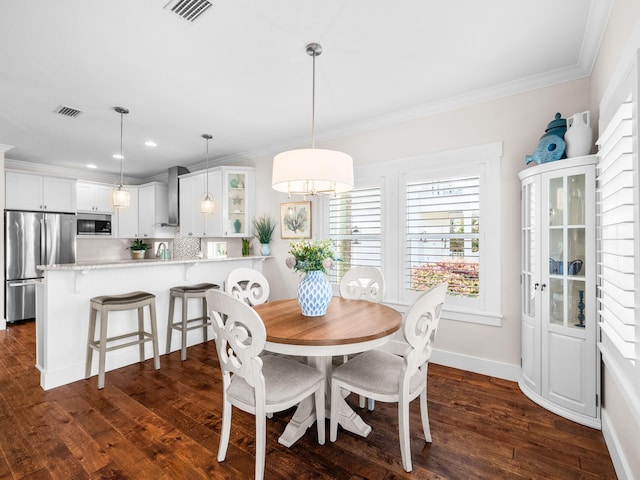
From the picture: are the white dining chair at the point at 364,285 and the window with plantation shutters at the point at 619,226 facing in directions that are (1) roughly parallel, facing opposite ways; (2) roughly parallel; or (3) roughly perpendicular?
roughly perpendicular

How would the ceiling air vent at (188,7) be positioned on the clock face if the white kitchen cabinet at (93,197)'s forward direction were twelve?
The ceiling air vent is roughly at 12 o'clock from the white kitchen cabinet.

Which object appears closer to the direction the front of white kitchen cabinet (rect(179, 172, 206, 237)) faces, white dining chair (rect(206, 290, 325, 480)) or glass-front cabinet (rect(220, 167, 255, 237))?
the white dining chair

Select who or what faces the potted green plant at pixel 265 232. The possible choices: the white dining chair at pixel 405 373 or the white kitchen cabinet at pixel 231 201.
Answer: the white dining chair

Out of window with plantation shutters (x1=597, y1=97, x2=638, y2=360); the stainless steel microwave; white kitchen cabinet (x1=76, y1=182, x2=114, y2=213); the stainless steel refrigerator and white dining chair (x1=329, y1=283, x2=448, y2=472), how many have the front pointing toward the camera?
3

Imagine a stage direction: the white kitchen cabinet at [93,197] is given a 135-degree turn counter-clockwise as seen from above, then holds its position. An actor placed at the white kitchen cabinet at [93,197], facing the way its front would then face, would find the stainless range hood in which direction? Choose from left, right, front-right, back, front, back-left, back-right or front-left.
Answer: right

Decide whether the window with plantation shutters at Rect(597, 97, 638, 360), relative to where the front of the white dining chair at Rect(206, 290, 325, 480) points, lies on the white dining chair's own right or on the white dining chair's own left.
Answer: on the white dining chair's own right

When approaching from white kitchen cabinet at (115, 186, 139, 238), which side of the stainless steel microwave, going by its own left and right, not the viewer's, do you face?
left

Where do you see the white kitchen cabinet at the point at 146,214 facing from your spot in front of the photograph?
facing the viewer and to the left of the viewer

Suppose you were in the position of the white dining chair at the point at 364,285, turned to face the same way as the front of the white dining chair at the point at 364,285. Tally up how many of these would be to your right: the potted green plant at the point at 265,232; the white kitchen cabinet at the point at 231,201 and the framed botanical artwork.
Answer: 3

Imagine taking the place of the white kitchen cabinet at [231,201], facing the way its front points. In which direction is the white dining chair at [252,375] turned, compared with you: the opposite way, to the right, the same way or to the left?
the opposite way

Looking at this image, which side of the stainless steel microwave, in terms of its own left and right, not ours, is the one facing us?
front

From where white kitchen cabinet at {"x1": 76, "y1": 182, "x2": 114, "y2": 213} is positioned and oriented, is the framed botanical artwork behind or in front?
in front
